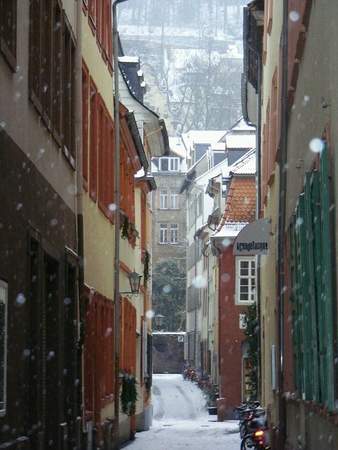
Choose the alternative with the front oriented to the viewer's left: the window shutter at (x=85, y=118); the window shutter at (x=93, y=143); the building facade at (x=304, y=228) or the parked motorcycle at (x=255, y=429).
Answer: the building facade

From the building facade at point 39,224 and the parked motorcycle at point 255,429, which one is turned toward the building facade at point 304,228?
the building facade at point 39,224

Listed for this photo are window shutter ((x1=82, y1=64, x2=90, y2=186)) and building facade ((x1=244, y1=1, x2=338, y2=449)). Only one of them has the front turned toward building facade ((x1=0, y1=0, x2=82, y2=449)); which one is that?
building facade ((x1=244, y1=1, x2=338, y2=449))

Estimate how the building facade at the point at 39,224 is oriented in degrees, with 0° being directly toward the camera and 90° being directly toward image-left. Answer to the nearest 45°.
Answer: approximately 270°

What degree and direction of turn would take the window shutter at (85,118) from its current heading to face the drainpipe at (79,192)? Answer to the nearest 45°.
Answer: approximately 90° to its right

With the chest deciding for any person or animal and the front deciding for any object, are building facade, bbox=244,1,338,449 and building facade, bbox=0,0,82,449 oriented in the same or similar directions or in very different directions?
very different directions

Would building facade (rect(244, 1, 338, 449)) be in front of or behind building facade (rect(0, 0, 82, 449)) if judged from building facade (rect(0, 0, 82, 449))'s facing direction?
in front

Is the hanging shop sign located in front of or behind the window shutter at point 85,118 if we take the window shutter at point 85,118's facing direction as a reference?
in front

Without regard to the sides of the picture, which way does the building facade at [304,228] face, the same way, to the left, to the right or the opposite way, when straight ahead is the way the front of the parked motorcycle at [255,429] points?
to the left

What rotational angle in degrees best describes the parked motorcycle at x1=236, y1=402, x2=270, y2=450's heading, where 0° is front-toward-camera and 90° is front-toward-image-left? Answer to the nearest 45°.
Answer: approximately 180°

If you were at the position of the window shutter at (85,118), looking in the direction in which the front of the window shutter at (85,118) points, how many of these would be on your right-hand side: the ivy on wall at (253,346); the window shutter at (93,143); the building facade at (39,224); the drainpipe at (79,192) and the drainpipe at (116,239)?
2

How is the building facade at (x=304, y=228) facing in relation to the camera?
to the viewer's left

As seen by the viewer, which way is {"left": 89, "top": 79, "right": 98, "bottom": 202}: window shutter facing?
to the viewer's right

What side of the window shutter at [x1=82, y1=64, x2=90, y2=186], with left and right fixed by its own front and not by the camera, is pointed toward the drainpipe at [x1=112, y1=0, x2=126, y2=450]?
left
